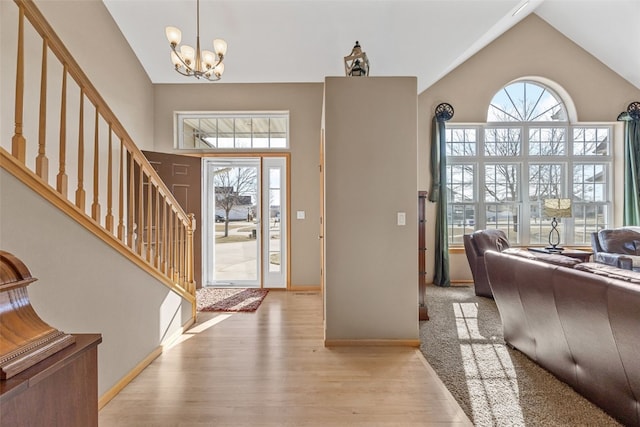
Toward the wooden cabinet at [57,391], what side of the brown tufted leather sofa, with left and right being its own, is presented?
back

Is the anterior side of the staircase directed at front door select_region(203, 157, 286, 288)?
yes

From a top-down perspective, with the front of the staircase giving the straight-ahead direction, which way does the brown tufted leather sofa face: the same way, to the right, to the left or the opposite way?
to the right

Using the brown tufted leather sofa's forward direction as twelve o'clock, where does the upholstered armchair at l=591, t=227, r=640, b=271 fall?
The upholstered armchair is roughly at 11 o'clock from the brown tufted leather sofa.

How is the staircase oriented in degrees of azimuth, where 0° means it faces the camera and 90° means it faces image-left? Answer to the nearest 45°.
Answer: approximately 225°

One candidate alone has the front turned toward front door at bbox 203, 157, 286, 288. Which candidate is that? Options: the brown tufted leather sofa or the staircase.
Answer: the staircase

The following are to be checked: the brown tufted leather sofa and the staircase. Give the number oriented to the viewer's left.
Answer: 0

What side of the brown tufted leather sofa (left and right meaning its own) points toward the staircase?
back

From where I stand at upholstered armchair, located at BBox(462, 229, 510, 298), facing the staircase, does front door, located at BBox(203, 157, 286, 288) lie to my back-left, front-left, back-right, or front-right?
front-right

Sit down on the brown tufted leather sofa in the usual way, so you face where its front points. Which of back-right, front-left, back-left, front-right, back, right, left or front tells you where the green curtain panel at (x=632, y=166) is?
front-left

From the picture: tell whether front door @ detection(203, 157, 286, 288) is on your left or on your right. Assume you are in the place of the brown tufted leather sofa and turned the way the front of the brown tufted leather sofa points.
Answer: on your left

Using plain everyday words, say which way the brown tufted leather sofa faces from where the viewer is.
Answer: facing away from the viewer and to the right of the viewer

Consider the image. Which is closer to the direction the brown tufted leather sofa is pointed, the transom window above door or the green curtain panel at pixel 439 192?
the green curtain panel
